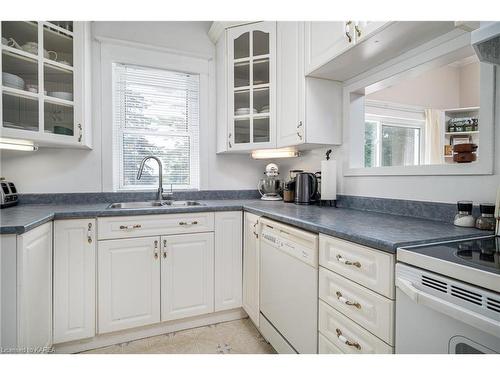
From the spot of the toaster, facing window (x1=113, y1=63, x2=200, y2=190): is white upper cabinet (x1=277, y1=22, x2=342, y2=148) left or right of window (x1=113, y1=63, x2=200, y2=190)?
right

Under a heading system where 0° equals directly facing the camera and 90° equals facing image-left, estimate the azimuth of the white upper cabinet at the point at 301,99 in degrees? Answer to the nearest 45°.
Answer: approximately 45°

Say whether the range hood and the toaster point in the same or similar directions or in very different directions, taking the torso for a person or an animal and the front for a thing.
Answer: very different directions

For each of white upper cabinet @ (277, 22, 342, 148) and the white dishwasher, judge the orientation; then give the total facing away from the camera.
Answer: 0

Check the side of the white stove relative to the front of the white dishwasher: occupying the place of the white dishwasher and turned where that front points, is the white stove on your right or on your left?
on your left

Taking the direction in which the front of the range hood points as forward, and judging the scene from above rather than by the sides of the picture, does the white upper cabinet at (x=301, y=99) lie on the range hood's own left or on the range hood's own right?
on the range hood's own right

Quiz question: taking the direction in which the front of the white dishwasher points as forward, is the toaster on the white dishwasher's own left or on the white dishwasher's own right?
on the white dishwasher's own right

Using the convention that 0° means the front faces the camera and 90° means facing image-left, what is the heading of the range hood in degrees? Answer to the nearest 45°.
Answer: approximately 45°
